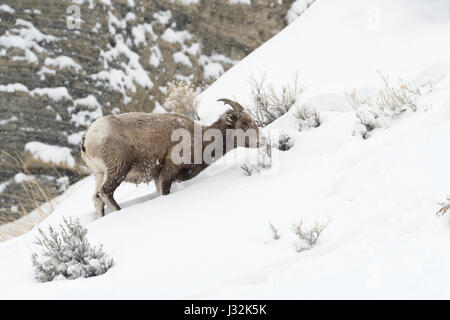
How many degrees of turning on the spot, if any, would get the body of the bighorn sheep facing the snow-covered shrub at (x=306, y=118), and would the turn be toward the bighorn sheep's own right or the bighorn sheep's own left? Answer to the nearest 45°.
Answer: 0° — it already faces it

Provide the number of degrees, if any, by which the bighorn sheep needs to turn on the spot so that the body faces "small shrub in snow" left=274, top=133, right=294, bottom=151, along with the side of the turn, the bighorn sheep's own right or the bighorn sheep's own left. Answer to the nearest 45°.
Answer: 0° — it already faces it

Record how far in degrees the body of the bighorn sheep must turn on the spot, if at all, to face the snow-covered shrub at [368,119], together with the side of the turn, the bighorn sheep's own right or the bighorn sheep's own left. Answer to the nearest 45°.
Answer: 0° — it already faces it

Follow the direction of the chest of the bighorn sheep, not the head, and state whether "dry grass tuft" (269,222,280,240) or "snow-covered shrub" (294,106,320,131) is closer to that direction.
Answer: the snow-covered shrub

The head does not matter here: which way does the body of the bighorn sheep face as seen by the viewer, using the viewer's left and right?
facing to the right of the viewer

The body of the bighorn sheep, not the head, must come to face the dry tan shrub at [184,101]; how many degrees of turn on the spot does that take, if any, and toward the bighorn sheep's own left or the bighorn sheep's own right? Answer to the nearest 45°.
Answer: approximately 90° to the bighorn sheep's own left

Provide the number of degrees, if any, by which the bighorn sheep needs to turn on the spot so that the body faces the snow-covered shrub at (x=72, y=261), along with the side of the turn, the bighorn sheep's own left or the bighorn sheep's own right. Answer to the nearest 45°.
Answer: approximately 90° to the bighorn sheep's own right

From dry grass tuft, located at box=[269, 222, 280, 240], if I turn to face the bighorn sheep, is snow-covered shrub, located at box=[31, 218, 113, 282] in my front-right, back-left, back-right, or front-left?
front-left
